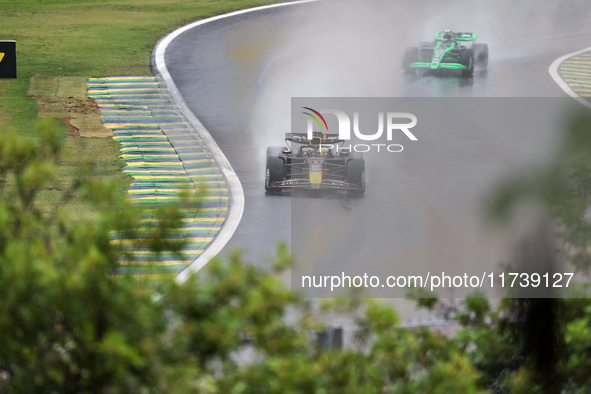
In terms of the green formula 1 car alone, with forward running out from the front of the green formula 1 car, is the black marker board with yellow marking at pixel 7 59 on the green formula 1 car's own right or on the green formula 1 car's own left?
on the green formula 1 car's own right

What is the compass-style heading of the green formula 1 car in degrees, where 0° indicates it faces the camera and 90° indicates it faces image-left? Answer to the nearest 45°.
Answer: approximately 0°
